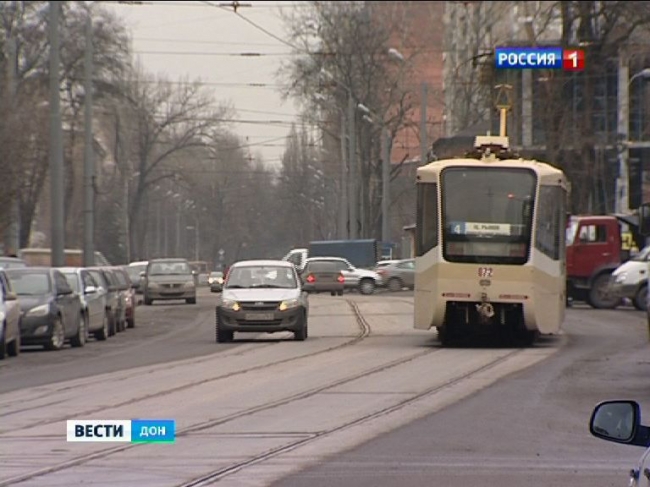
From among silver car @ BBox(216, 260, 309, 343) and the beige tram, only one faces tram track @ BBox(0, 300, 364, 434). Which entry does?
the silver car

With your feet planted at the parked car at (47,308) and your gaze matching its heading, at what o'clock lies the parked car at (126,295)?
the parked car at (126,295) is roughly at 5 o'clock from the parked car at (47,308).

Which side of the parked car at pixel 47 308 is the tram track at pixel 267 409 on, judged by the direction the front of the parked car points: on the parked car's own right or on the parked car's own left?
on the parked car's own left

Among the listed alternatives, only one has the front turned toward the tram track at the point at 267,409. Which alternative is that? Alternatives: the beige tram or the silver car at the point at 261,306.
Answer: the silver car

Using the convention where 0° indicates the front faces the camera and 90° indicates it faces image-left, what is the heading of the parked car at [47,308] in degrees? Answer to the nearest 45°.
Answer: approximately 45°

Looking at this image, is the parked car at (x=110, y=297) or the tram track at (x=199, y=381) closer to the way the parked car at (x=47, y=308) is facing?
the tram track
